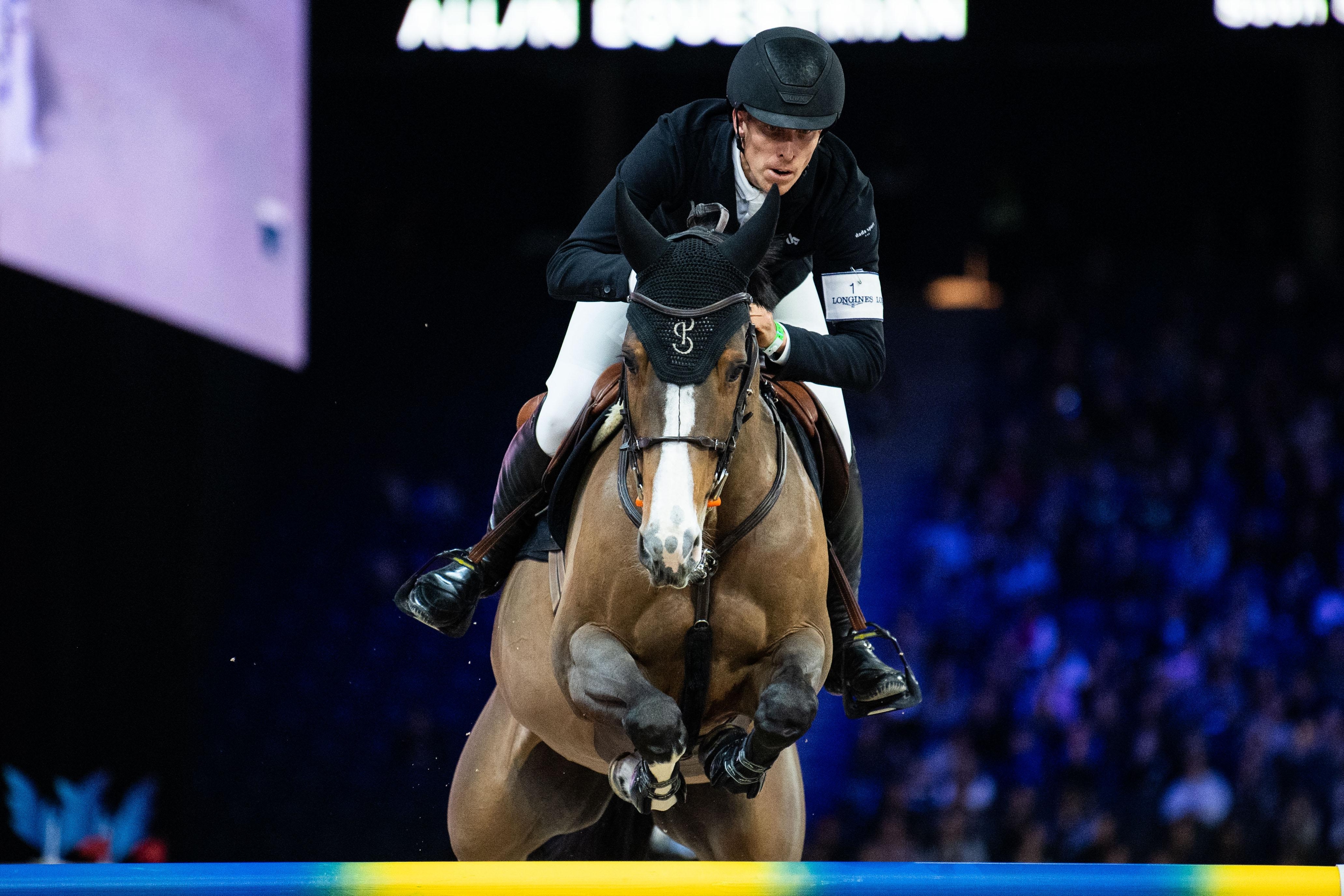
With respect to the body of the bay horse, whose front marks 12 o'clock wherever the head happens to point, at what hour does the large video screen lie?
The large video screen is roughly at 5 o'clock from the bay horse.

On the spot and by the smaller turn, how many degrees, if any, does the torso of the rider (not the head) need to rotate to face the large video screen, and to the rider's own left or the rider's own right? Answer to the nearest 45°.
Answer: approximately 135° to the rider's own right

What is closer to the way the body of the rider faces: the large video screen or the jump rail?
the jump rail

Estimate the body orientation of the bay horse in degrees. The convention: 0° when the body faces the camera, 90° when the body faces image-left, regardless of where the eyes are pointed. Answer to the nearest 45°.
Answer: approximately 0°

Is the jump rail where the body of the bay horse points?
yes

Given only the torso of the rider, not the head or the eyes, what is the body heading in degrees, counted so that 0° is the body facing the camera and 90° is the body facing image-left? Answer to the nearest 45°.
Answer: approximately 0°

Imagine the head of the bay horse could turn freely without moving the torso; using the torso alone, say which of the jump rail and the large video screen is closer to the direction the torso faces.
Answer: the jump rail

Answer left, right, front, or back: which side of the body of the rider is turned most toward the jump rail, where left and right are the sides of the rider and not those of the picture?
front
